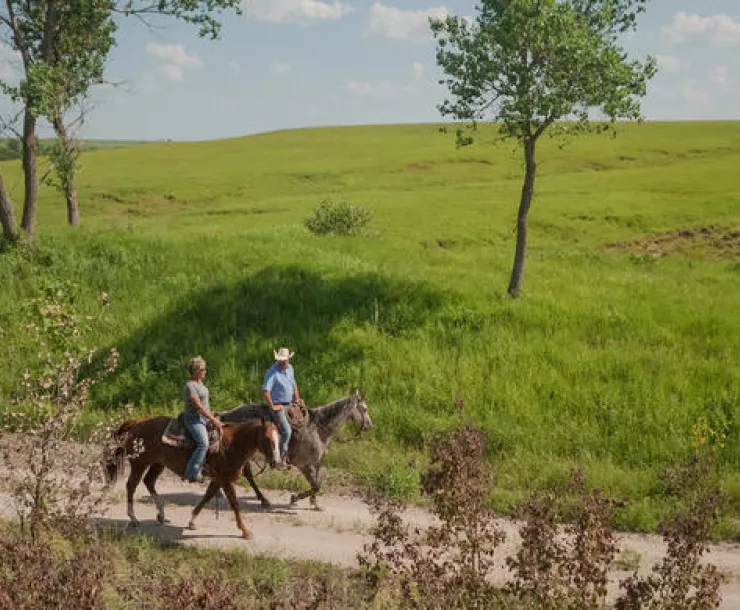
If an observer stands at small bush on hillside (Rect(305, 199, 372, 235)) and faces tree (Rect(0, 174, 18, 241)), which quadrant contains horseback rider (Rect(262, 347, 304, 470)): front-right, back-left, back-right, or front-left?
front-left

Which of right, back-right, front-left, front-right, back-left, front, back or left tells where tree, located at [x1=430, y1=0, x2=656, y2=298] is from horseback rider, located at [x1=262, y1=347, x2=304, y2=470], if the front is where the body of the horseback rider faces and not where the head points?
left

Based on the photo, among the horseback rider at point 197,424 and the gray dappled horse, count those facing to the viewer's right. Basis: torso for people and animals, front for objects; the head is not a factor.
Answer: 2

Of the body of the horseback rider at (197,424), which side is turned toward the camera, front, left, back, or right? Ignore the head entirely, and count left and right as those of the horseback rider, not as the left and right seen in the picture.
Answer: right

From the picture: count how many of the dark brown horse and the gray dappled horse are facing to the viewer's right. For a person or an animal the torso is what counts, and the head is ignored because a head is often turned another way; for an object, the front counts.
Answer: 2

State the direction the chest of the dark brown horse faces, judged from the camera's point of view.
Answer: to the viewer's right

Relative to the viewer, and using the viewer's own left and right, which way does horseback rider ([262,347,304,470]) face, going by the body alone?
facing the viewer and to the right of the viewer

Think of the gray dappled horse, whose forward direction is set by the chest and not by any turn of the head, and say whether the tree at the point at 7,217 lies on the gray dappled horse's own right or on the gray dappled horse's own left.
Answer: on the gray dappled horse's own left

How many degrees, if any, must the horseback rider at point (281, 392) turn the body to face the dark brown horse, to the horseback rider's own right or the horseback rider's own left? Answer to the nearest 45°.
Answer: approximately 90° to the horseback rider's own right

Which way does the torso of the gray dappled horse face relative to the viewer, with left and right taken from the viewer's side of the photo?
facing to the right of the viewer

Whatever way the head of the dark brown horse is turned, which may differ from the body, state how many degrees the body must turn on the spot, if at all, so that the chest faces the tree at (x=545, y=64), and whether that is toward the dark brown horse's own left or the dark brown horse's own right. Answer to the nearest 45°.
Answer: approximately 45° to the dark brown horse's own left
